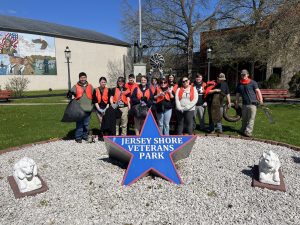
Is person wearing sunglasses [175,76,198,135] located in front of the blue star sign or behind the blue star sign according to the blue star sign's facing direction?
behind

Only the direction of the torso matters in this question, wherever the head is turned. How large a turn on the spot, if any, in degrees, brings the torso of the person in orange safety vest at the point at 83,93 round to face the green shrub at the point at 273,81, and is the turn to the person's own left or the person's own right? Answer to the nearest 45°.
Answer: approximately 135° to the person's own left

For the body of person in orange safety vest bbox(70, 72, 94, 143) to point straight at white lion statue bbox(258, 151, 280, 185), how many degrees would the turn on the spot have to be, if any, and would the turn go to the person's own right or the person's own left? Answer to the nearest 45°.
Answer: approximately 45° to the person's own left

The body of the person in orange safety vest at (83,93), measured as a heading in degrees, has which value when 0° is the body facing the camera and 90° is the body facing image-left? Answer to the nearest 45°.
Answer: approximately 0°

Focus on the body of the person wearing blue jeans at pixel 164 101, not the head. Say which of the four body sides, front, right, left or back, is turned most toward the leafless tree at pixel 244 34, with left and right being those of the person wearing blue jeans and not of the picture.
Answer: back

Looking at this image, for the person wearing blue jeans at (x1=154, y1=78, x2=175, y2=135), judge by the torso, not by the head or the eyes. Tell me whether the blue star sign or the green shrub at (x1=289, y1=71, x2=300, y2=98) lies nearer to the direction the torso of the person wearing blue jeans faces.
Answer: the blue star sign

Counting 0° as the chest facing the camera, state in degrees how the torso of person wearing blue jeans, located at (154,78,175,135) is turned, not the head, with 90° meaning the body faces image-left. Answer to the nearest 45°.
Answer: approximately 0°

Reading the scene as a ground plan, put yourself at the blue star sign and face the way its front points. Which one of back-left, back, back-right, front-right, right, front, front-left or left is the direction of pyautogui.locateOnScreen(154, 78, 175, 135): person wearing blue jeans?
back

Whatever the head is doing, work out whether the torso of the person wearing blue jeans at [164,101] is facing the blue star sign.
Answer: yes

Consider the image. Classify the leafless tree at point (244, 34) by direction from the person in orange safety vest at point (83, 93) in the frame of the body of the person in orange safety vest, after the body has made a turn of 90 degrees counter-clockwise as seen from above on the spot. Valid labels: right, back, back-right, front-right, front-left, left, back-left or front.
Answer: front-left

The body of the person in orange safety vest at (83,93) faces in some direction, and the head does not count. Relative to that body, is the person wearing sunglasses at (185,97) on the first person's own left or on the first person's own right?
on the first person's own left
